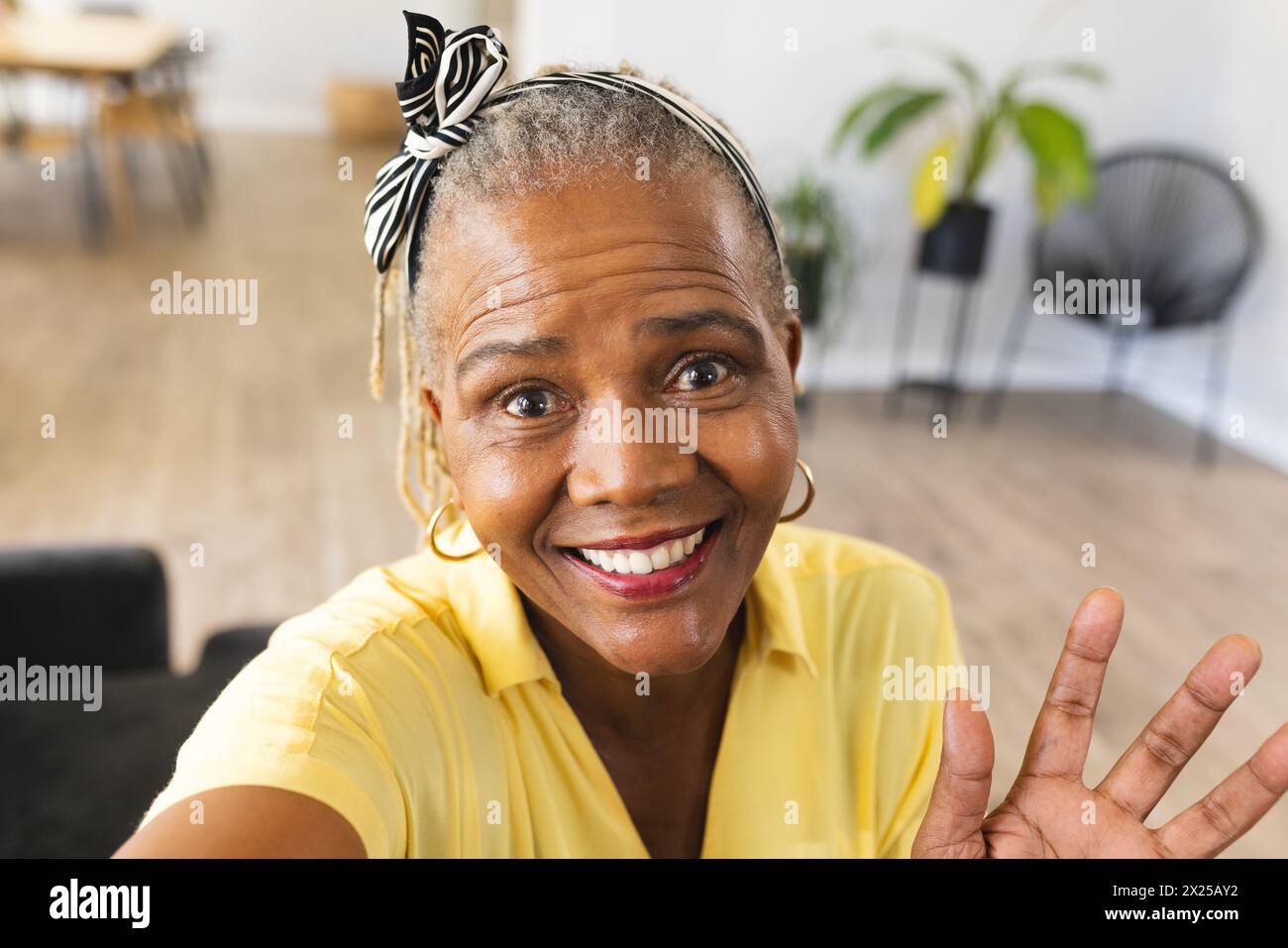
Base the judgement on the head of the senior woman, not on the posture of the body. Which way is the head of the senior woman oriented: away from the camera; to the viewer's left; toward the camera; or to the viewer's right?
toward the camera

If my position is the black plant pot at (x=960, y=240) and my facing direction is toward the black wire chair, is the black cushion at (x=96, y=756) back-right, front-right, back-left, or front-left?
back-right

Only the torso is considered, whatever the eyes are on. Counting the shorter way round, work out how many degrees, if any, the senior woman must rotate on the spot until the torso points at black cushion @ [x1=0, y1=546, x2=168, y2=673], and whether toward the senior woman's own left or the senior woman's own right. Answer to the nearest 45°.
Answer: approximately 135° to the senior woman's own right

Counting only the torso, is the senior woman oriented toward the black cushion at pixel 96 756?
no

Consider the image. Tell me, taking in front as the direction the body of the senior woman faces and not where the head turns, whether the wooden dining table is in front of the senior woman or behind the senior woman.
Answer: behind

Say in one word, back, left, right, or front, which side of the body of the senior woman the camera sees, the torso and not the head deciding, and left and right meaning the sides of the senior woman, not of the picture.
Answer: front

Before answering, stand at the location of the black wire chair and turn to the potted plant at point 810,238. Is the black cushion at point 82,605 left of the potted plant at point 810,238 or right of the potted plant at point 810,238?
left

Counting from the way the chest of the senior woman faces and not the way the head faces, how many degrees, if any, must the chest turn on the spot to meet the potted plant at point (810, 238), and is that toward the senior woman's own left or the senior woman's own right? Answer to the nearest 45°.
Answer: approximately 180°

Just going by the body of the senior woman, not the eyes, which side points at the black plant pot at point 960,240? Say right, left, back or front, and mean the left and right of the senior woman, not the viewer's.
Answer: back

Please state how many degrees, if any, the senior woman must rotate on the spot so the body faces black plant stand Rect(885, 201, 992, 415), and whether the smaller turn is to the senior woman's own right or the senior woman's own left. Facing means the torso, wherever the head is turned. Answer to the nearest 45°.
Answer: approximately 180°

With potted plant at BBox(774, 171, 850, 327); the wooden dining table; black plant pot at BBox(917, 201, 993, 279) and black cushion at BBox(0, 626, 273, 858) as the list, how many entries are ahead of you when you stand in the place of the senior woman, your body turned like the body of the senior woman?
0
